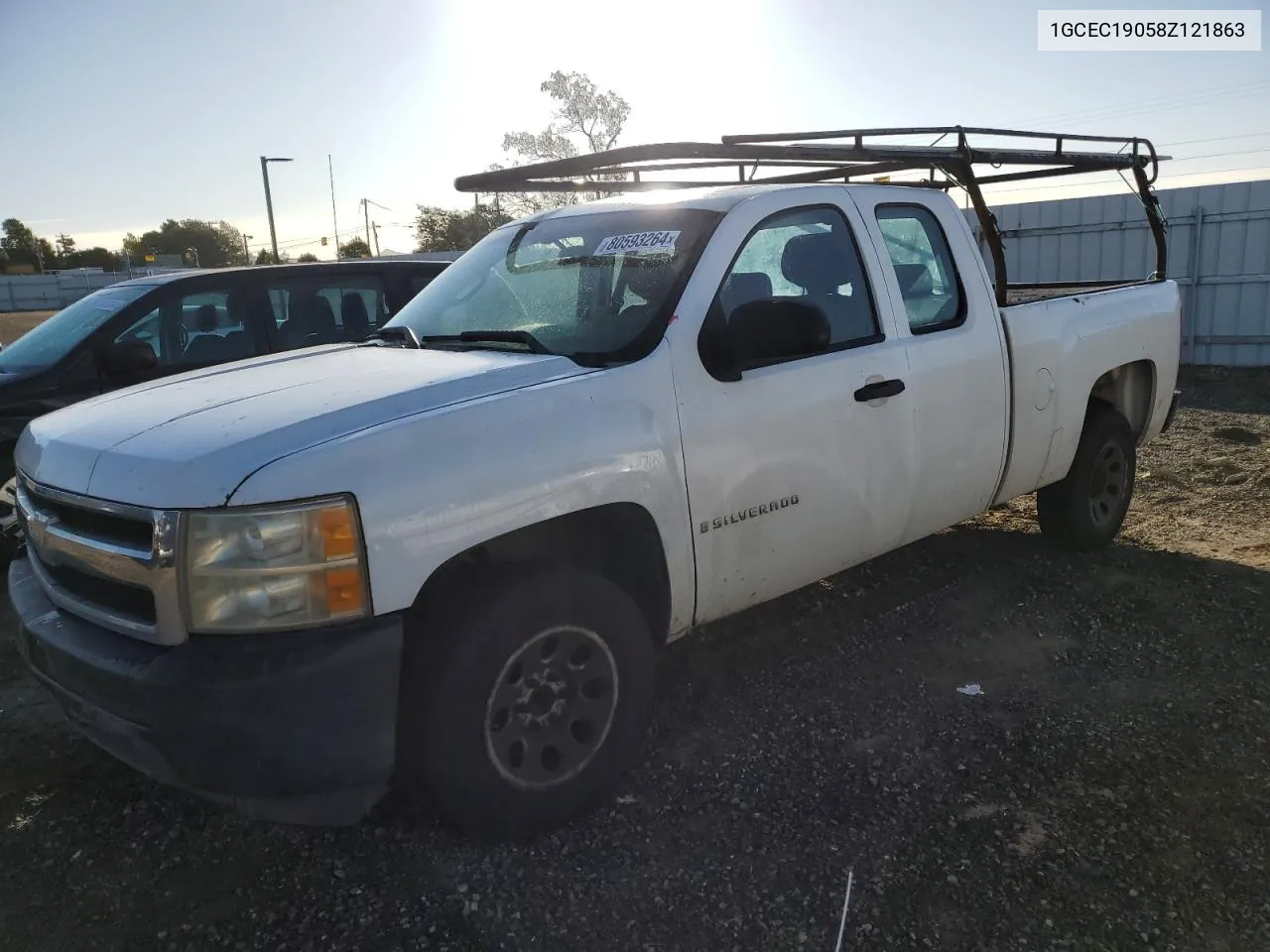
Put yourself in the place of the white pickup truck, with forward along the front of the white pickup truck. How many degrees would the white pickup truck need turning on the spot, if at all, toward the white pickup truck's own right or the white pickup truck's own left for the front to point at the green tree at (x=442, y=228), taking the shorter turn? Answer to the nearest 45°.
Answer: approximately 135° to the white pickup truck's own right

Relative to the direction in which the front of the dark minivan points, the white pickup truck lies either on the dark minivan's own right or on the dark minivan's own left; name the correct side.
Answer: on the dark minivan's own left

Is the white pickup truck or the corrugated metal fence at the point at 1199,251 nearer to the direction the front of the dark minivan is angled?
the white pickup truck

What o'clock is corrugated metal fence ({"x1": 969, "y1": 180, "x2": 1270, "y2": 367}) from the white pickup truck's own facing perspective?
The corrugated metal fence is roughly at 6 o'clock from the white pickup truck.

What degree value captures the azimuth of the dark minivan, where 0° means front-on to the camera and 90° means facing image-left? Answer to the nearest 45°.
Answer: approximately 45°

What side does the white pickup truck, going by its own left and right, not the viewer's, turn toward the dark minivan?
right

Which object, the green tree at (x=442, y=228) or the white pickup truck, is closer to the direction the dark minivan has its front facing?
the white pickup truck

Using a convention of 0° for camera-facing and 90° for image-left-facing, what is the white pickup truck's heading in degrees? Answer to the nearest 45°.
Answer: approximately 45°
